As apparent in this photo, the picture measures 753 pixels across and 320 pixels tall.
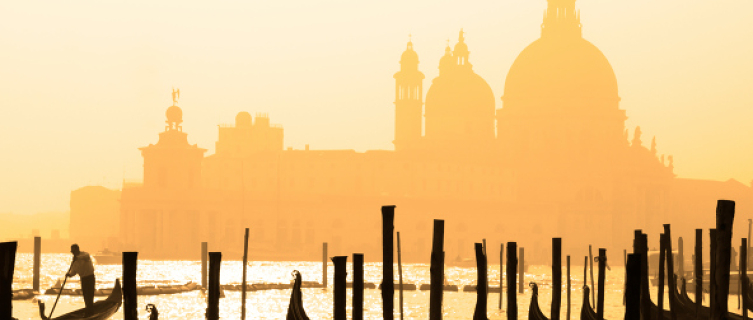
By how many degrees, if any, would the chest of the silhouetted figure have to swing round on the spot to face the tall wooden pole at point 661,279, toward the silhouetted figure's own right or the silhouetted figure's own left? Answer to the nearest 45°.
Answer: approximately 180°

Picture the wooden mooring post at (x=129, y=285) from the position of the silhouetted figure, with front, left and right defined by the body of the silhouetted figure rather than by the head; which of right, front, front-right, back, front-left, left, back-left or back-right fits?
left

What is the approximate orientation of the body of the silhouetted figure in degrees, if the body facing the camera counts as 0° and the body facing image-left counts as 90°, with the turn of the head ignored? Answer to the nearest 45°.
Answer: approximately 90°

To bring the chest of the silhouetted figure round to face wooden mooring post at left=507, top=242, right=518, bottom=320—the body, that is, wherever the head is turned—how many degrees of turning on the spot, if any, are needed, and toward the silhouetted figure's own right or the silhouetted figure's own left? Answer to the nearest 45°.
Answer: approximately 135° to the silhouetted figure's own left
